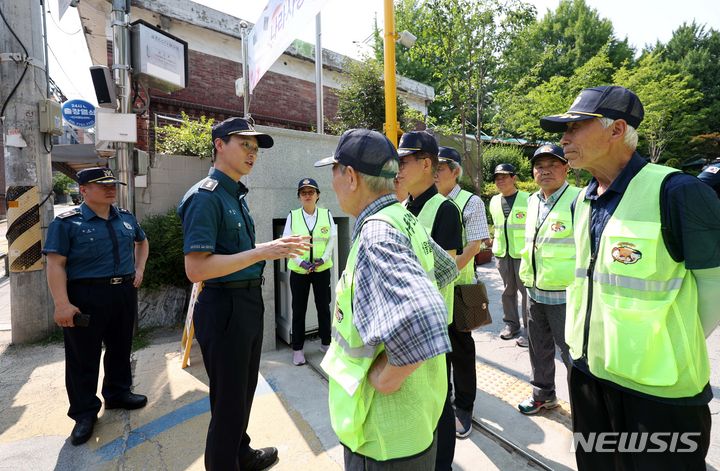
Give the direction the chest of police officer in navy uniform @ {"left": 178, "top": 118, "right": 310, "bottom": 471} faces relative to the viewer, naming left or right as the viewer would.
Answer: facing to the right of the viewer

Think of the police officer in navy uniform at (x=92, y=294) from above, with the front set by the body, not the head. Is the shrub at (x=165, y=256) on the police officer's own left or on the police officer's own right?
on the police officer's own left

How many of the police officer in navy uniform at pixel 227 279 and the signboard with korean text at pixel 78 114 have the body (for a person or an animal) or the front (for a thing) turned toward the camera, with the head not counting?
1

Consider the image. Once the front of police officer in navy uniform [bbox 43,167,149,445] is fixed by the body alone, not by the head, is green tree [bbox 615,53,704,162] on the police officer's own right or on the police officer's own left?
on the police officer's own left

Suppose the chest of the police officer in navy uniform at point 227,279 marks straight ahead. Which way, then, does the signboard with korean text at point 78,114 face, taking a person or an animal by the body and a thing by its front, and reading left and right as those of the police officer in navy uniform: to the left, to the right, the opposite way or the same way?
to the right

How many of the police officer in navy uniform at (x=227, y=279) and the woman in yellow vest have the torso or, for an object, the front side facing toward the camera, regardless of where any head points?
1

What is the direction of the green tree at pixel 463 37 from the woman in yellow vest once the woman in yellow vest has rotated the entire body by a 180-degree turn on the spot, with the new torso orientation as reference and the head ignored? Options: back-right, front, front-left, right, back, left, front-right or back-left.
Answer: front-right

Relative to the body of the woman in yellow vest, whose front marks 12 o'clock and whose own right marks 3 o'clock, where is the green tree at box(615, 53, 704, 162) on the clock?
The green tree is roughly at 8 o'clock from the woman in yellow vest.
